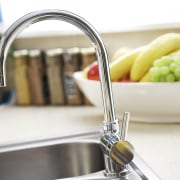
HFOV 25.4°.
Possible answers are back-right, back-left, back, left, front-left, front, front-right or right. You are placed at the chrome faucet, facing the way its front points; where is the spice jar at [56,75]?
right

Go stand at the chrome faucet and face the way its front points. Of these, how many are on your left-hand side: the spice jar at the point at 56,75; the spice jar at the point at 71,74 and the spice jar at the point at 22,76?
0

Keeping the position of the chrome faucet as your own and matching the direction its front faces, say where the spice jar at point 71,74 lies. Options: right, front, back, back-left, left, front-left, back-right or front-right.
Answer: right

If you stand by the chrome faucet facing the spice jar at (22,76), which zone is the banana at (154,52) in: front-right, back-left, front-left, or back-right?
front-right

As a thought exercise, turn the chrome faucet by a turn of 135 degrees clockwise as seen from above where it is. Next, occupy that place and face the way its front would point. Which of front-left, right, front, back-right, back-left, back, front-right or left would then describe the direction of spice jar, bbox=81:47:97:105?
front-left

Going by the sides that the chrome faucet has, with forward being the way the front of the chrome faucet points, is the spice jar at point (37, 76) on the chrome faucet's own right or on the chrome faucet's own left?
on the chrome faucet's own right

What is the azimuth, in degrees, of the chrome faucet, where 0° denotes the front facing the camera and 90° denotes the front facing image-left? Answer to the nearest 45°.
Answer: approximately 90°

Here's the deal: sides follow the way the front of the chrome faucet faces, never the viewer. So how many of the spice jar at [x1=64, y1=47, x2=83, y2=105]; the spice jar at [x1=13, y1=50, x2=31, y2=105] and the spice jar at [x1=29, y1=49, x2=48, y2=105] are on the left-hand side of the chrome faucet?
0
